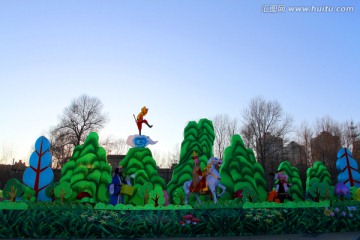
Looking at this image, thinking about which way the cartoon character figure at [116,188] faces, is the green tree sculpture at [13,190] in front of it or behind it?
behind

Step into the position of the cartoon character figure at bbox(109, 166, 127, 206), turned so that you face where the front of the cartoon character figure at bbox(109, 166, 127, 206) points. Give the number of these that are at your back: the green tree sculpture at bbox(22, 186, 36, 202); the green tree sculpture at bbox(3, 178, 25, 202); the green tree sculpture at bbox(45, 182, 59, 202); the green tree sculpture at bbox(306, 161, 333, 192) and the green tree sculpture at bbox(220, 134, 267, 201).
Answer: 3

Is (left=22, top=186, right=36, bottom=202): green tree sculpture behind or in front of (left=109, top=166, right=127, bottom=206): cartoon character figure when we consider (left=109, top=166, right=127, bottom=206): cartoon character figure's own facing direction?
behind
